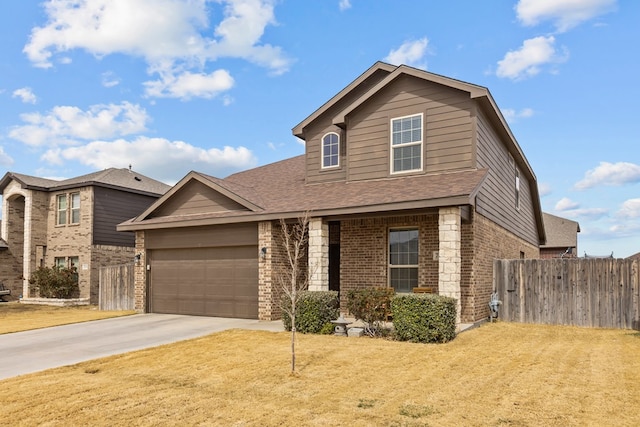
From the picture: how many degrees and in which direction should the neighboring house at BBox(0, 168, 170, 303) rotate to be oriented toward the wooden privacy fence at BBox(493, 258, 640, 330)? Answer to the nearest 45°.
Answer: approximately 90° to its left

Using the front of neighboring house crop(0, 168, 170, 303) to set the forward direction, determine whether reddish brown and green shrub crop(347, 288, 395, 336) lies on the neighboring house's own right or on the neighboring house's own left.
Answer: on the neighboring house's own left

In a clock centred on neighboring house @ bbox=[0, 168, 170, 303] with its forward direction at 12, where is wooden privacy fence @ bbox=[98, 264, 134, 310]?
The wooden privacy fence is roughly at 10 o'clock from the neighboring house.

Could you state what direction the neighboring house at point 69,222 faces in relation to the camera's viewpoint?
facing the viewer and to the left of the viewer
